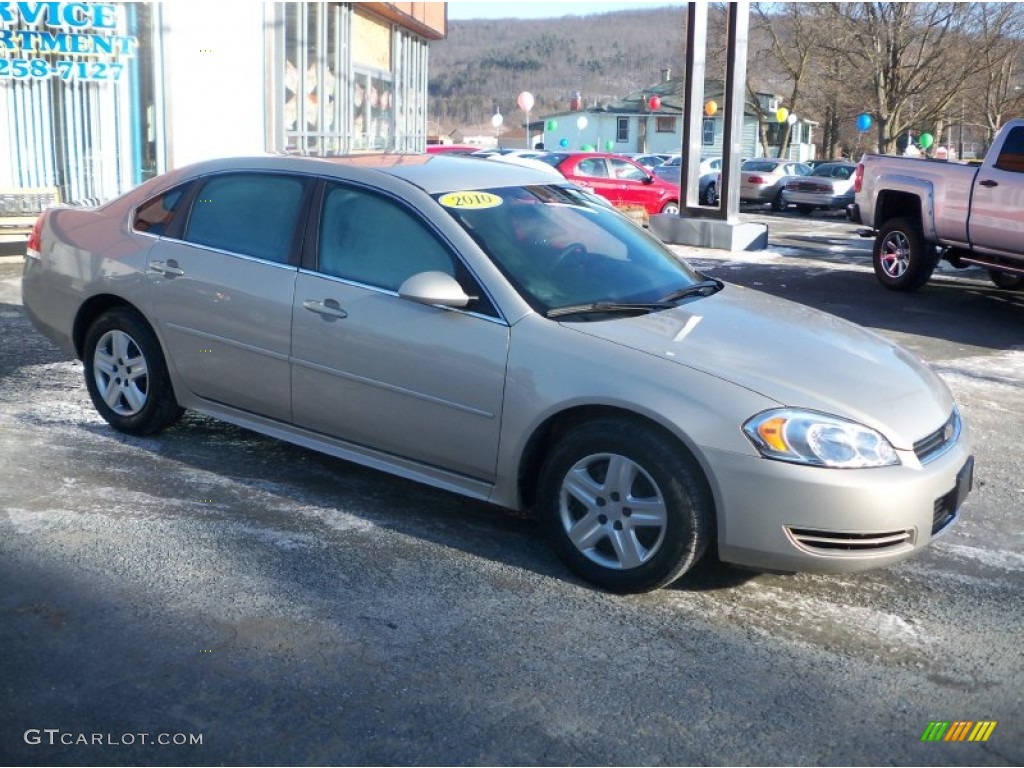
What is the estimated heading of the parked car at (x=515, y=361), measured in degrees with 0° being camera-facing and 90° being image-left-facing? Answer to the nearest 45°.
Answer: approximately 315°

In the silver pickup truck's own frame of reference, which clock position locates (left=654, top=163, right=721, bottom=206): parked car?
The parked car is roughly at 7 o'clock from the silver pickup truck.

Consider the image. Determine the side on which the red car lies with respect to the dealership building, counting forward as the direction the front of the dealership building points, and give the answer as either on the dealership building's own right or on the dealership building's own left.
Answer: on the dealership building's own left

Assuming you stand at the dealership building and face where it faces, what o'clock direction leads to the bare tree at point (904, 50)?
The bare tree is roughly at 9 o'clock from the dealership building.

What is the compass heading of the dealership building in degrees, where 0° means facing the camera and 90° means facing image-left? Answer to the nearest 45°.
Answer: approximately 315°

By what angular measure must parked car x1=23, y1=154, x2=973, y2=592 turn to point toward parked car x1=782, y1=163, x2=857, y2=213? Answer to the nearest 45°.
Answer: approximately 135° to its left
